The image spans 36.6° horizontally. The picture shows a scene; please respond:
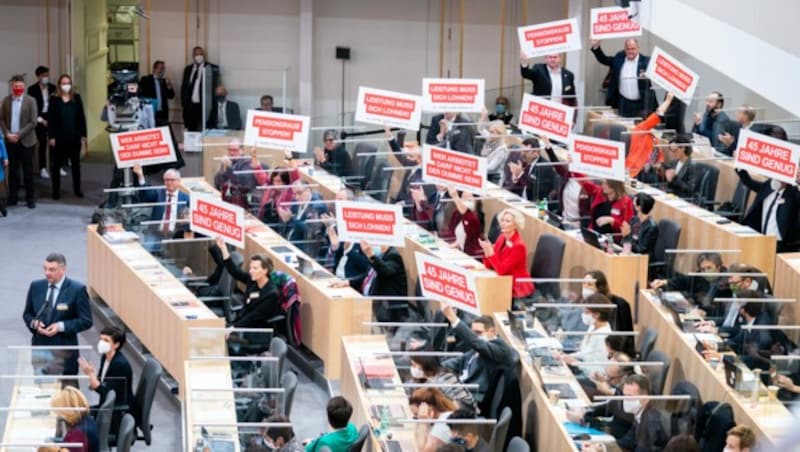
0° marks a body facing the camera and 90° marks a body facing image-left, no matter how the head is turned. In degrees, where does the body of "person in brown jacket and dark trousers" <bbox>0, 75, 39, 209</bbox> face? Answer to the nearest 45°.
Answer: approximately 0°

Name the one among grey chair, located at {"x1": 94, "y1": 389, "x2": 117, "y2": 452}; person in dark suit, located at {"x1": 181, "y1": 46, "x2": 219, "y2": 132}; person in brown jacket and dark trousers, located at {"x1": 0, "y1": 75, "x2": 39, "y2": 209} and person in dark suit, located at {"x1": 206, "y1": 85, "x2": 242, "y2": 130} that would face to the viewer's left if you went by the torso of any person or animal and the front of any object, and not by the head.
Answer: the grey chair

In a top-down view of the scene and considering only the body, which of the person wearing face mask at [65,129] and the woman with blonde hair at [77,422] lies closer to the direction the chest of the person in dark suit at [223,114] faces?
the woman with blonde hair

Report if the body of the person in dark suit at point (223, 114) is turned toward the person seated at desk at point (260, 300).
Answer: yes

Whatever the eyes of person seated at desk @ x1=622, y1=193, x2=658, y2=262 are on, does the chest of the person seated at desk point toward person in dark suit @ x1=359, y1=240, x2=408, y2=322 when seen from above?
yes

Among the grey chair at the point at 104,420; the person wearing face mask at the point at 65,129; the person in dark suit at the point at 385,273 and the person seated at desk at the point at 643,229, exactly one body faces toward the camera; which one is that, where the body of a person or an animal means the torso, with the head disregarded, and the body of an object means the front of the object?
the person wearing face mask

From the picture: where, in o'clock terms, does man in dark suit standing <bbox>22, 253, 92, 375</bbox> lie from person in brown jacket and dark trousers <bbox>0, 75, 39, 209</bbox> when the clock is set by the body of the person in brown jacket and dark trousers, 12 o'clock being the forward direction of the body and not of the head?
The man in dark suit standing is roughly at 12 o'clock from the person in brown jacket and dark trousers.
